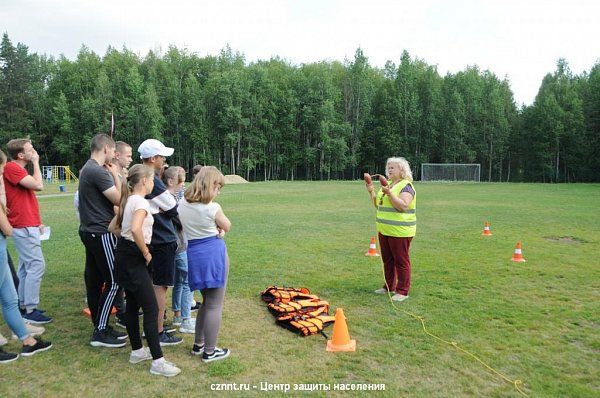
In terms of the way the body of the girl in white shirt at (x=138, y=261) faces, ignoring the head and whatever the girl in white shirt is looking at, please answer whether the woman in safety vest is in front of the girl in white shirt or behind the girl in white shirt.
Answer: in front

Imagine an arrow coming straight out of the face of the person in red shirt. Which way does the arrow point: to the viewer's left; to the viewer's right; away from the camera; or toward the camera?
to the viewer's right

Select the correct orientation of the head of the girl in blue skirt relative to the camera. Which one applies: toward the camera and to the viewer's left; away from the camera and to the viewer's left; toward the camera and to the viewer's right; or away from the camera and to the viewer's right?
away from the camera and to the viewer's right

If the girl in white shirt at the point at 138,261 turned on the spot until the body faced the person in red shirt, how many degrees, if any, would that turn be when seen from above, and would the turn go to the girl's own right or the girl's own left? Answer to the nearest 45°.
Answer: approximately 135° to the girl's own left

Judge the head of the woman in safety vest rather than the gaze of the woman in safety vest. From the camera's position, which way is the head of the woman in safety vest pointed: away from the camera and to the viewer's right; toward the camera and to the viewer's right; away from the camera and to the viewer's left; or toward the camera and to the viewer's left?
toward the camera and to the viewer's left

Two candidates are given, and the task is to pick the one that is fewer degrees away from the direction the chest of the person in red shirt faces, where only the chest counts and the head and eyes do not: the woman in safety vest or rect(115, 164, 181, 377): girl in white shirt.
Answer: the woman in safety vest

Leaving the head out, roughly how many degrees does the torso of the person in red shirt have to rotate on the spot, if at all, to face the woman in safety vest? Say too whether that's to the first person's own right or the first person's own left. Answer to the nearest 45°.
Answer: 0° — they already face them

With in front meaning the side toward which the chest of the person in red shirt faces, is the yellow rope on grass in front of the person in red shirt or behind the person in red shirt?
in front

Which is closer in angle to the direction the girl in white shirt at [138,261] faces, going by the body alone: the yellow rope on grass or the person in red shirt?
the yellow rope on grass

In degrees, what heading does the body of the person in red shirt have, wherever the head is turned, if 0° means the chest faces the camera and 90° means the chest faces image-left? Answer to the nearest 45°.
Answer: approximately 270°
